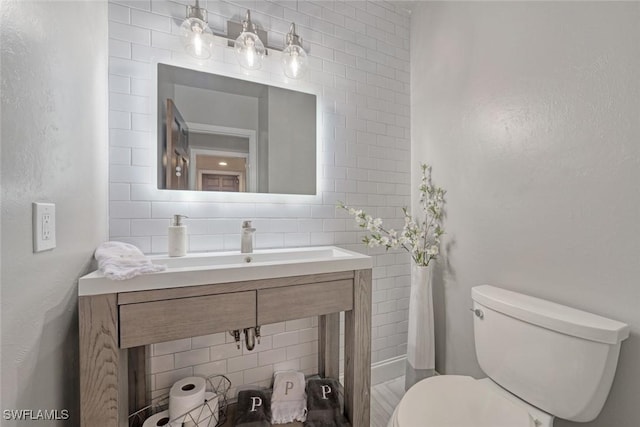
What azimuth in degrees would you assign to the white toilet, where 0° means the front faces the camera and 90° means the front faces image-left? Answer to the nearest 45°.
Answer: approximately 45°

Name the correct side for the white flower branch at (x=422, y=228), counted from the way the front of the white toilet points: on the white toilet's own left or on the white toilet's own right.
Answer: on the white toilet's own right

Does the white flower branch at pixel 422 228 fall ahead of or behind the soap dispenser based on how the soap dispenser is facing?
ahead

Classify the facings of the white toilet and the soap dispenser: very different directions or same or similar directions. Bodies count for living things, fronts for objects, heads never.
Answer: very different directions
